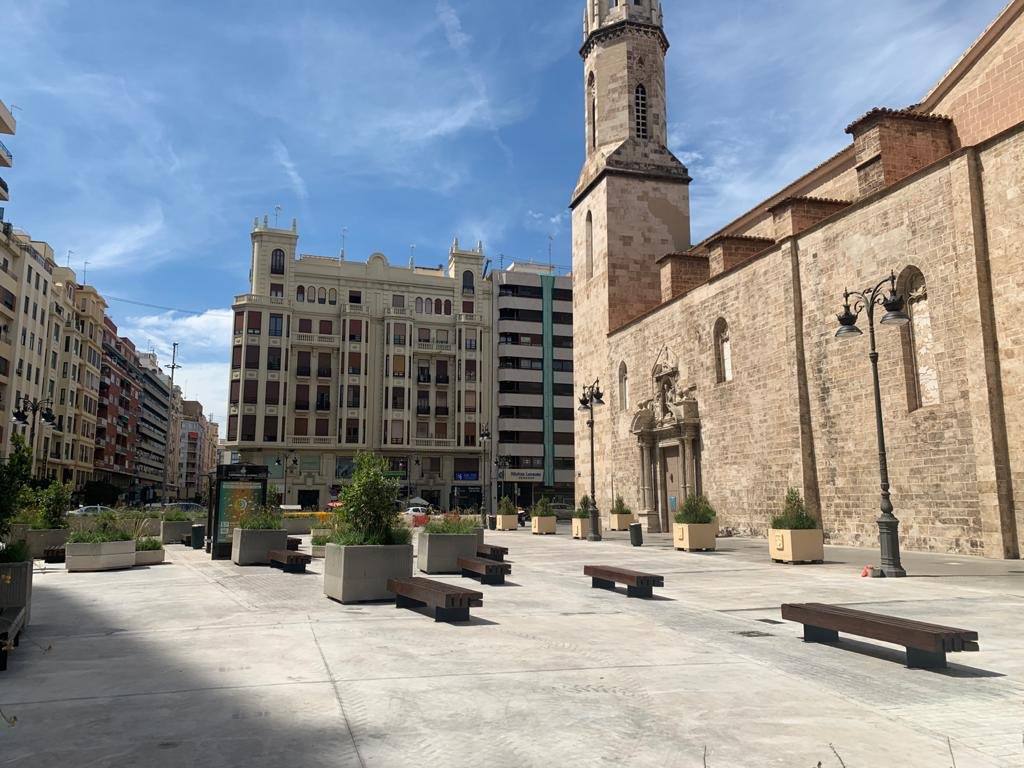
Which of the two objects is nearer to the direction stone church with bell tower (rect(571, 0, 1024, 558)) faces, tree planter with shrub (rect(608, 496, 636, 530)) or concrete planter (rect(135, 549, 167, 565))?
the concrete planter

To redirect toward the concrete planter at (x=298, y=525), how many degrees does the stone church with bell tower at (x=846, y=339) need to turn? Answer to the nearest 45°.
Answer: approximately 45° to its right

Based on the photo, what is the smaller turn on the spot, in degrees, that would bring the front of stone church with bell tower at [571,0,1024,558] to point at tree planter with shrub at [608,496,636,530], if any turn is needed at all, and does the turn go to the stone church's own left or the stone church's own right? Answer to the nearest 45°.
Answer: approximately 90° to the stone church's own right

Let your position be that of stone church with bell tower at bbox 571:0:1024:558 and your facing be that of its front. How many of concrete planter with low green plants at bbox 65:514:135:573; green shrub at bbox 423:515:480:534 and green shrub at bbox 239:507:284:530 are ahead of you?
3

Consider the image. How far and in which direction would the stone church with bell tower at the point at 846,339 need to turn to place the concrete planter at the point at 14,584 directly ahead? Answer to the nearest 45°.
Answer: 0° — it already faces it

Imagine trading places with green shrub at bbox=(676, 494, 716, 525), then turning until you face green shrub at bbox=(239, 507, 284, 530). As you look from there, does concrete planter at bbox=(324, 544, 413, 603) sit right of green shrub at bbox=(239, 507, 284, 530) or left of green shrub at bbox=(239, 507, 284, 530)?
left

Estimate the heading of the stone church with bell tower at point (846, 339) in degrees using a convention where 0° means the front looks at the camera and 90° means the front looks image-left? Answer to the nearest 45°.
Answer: approximately 45°

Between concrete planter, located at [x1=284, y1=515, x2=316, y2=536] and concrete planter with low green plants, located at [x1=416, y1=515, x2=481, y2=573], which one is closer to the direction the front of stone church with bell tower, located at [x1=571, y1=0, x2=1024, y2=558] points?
the concrete planter with low green plants

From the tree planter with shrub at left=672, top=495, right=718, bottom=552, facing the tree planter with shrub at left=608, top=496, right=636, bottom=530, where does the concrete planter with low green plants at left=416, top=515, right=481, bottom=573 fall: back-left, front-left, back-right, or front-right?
back-left

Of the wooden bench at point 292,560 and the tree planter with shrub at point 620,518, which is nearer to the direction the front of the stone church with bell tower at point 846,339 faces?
the wooden bench
